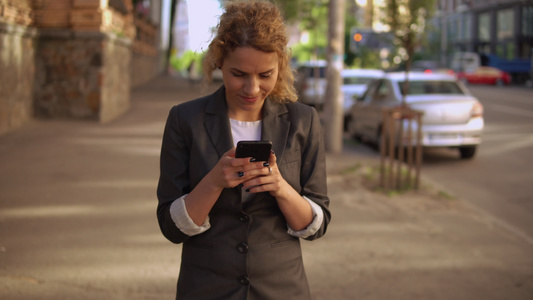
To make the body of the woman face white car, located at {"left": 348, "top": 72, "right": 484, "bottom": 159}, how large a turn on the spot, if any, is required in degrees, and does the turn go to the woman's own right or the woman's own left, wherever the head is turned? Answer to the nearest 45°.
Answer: approximately 180°

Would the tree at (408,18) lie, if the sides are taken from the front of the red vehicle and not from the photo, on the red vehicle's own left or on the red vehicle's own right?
on the red vehicle's own left

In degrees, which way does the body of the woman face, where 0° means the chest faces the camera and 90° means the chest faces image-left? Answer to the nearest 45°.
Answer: approximately 0°

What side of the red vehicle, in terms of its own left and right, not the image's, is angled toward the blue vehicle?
right

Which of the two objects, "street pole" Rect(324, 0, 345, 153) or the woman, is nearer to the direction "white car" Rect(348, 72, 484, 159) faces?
the street pole

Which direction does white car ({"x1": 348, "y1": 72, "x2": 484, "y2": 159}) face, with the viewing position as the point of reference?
facing away from the viewer and to the left of the viewer

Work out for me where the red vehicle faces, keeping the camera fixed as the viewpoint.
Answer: facing to the left of the viewer

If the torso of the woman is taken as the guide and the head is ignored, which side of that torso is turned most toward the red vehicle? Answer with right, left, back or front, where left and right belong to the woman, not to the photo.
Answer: back

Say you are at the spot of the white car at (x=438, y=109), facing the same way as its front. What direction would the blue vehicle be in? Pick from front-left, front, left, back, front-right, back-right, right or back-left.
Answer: front-right
